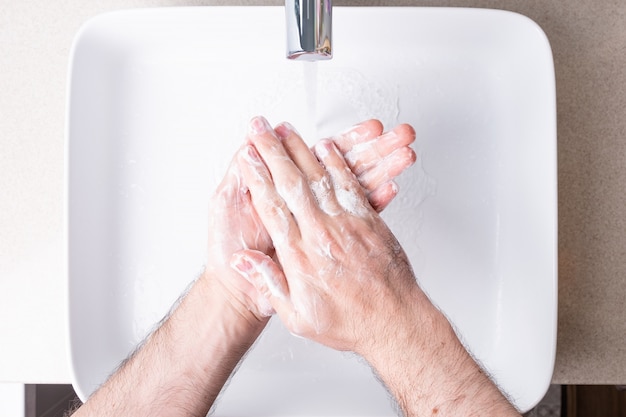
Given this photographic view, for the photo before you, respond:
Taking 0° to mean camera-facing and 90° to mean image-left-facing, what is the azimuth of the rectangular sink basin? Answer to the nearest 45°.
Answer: approximately 0°
